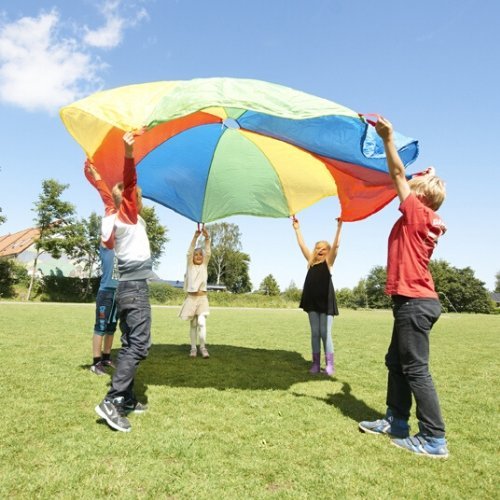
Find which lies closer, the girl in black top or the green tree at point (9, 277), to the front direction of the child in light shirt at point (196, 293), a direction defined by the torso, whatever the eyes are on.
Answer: the girl in black top

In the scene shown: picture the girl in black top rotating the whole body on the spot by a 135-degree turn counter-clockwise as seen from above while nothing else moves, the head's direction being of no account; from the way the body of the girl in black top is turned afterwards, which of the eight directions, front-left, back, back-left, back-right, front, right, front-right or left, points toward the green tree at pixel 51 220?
left

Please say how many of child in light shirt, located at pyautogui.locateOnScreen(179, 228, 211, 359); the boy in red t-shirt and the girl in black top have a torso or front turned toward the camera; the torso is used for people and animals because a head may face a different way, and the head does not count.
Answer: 2

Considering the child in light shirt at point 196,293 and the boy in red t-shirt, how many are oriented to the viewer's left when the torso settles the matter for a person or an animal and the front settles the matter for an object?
1

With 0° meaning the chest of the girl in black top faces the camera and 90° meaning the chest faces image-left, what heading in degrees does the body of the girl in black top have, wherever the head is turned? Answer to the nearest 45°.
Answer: approximately 0°

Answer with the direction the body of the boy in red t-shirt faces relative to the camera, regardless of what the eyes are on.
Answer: to the viewer's left

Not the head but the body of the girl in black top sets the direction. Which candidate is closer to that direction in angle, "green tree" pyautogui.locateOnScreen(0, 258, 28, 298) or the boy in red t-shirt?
the boy in red t-shirt

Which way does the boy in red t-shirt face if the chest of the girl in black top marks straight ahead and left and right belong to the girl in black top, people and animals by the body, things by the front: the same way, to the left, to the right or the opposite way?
to the right

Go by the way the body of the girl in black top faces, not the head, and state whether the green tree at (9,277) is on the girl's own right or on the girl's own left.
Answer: on the girl's own right

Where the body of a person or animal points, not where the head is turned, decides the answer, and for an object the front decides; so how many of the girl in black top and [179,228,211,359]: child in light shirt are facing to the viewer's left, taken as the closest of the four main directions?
0

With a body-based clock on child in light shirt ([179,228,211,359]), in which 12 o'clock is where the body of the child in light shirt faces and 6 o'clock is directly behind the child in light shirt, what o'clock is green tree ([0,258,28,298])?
The green tree is roughly at 5 o'clock from the child in light shirt.

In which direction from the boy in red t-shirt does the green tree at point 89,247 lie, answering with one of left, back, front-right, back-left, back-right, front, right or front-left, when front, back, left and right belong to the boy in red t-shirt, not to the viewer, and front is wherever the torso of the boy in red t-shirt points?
front-right
